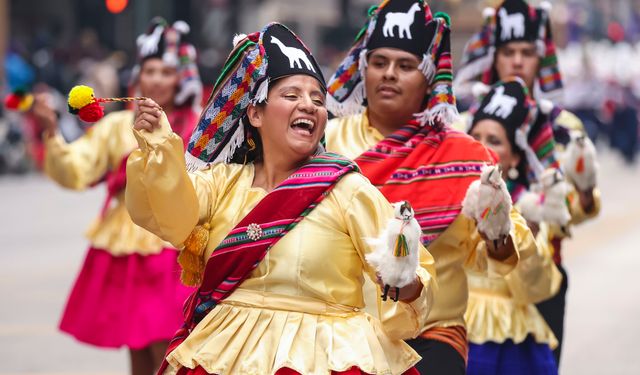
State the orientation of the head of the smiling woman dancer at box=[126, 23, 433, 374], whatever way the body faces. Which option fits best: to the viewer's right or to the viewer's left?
to the viewer's right

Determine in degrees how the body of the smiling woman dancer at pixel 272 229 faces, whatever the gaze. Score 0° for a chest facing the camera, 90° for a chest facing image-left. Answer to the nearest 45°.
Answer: approximately 0°

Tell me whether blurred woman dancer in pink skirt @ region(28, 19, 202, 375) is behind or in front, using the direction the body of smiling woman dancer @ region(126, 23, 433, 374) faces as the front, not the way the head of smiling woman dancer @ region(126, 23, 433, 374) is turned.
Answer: behind
